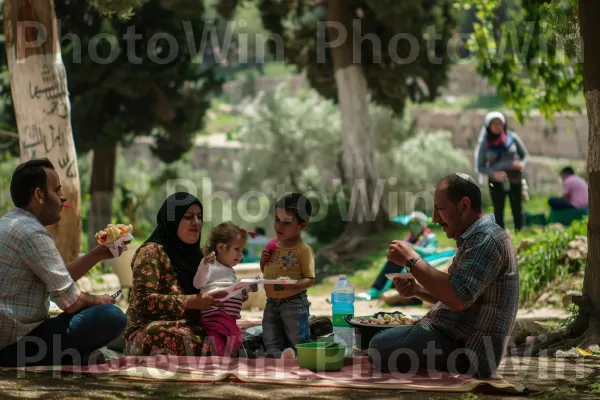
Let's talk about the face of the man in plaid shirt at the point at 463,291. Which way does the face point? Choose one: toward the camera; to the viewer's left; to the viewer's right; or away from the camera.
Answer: to the viewer's left

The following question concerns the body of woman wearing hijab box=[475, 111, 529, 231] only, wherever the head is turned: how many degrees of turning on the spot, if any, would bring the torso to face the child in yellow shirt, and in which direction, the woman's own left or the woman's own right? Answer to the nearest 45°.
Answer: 0° — they already face them

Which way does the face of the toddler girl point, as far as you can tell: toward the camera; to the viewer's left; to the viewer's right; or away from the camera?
to the viewer's right

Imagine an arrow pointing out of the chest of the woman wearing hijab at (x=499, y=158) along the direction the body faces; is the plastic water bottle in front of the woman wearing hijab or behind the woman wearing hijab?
in front

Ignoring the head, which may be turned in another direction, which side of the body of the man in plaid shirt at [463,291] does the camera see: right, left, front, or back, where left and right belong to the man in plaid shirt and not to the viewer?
left

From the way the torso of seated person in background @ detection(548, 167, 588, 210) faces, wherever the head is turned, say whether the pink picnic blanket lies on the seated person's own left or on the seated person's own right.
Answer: on the seated person's own left

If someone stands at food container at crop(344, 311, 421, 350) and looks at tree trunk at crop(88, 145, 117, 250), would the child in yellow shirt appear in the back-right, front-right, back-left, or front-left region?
front-left

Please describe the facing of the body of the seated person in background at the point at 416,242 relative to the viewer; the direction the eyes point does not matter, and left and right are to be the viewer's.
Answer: facing to the left of the viewer

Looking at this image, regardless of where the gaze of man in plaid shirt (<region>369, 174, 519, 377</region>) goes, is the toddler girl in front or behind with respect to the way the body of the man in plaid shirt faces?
in front

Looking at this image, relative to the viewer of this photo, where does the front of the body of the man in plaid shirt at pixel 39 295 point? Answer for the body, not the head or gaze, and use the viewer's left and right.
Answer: facing to the right of the viewer

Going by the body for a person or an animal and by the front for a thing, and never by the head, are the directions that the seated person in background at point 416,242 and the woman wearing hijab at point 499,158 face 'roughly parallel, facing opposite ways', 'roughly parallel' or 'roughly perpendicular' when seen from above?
roughly perpendicular

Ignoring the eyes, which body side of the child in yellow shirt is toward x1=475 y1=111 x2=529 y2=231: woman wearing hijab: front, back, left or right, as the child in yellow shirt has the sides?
back

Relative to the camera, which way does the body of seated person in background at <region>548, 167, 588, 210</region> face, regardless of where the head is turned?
to the viewer's left

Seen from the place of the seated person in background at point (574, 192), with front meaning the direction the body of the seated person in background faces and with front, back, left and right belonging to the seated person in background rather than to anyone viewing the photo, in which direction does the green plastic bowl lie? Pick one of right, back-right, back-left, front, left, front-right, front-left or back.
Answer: left
